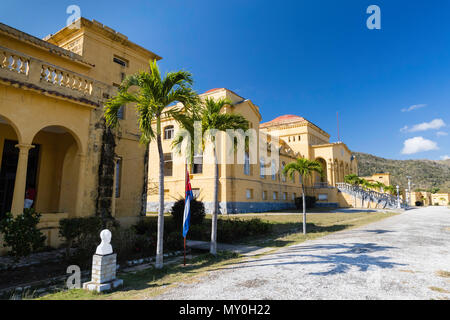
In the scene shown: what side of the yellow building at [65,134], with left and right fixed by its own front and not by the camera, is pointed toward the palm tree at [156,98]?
front

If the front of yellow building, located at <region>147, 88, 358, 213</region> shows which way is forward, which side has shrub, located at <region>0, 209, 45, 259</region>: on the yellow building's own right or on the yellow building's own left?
on the yellow building's own right

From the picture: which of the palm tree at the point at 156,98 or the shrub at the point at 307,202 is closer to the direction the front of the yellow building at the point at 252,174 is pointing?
the palm tree

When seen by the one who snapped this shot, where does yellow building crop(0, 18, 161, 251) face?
facing the viewer and to the right of the viewer

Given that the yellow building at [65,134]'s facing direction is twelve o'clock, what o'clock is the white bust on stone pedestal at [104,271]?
The white bust on stone pedestal is roughly at 1 o'clock from the yellow building.
